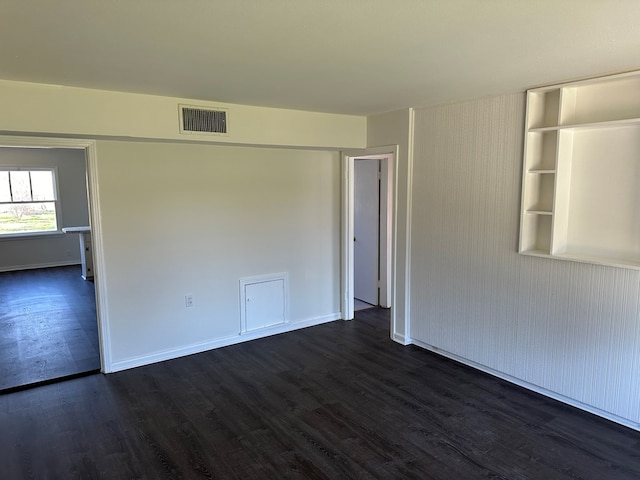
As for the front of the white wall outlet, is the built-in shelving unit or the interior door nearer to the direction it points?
the built-in shelving unit

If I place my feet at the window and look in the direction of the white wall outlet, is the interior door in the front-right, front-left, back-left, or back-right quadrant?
front-left

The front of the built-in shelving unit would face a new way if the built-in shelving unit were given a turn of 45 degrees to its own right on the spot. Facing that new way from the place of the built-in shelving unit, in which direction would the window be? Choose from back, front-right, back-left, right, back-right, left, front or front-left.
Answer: front

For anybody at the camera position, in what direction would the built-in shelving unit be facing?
facing the viewer and to the left of the viewer

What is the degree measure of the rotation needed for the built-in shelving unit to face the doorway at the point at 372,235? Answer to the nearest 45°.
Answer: approximately 90° to its right

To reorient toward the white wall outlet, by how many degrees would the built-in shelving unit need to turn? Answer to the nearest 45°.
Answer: approximately 45° to its right

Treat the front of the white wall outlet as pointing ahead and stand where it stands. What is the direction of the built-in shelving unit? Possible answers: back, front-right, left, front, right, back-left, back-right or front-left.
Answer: front-left

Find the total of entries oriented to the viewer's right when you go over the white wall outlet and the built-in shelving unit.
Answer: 0

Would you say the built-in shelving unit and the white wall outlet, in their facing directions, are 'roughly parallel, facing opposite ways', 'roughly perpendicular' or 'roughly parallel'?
roughly perpendicular

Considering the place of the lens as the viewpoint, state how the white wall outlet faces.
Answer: facing the viewer

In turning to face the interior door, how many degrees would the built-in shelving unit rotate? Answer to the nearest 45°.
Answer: approximately 90° to its right

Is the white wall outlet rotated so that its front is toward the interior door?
no

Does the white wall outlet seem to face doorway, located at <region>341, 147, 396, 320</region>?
no
